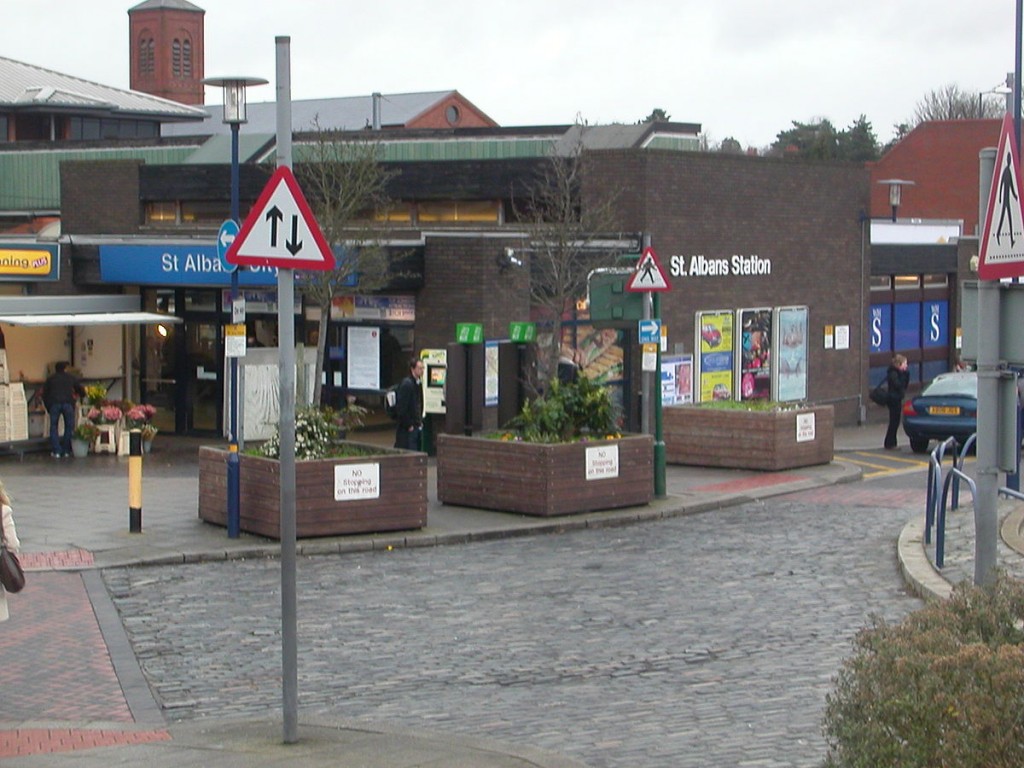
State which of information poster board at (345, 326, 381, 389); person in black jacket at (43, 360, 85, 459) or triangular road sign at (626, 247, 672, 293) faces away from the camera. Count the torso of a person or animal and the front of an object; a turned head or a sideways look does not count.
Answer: the person in black jacket

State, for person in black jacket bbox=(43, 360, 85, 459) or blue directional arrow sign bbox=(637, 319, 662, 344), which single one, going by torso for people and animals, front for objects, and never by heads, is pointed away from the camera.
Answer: the person in black jacket

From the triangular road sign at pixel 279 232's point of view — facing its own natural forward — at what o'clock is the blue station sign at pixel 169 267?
The blue station sign is roughly at 6 o'clock from the triangular road sign.

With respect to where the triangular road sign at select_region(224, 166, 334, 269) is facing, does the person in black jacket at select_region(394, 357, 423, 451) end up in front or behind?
behind

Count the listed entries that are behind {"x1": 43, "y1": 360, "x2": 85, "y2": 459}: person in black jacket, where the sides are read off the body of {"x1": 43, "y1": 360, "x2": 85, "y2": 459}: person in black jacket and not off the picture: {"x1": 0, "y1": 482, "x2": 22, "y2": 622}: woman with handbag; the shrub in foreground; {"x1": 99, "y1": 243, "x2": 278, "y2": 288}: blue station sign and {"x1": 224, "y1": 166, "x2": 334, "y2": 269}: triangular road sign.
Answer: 3

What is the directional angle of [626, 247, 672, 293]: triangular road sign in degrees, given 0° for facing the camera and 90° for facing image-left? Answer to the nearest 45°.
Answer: approximately 0°

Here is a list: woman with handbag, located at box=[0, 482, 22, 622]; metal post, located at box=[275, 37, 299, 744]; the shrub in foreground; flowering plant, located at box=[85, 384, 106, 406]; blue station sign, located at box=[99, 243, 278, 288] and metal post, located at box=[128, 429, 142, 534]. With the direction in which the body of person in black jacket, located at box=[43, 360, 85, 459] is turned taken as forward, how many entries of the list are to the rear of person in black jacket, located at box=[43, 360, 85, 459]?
4

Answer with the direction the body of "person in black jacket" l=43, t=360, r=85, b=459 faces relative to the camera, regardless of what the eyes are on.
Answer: away from the camera

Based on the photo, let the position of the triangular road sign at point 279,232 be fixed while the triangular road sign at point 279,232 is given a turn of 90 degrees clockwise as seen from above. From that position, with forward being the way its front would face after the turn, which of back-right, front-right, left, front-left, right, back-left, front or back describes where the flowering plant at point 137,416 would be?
right

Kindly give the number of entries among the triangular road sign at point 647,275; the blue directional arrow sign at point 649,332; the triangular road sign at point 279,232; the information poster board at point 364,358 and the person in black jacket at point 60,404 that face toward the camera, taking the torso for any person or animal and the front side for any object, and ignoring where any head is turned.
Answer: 4
